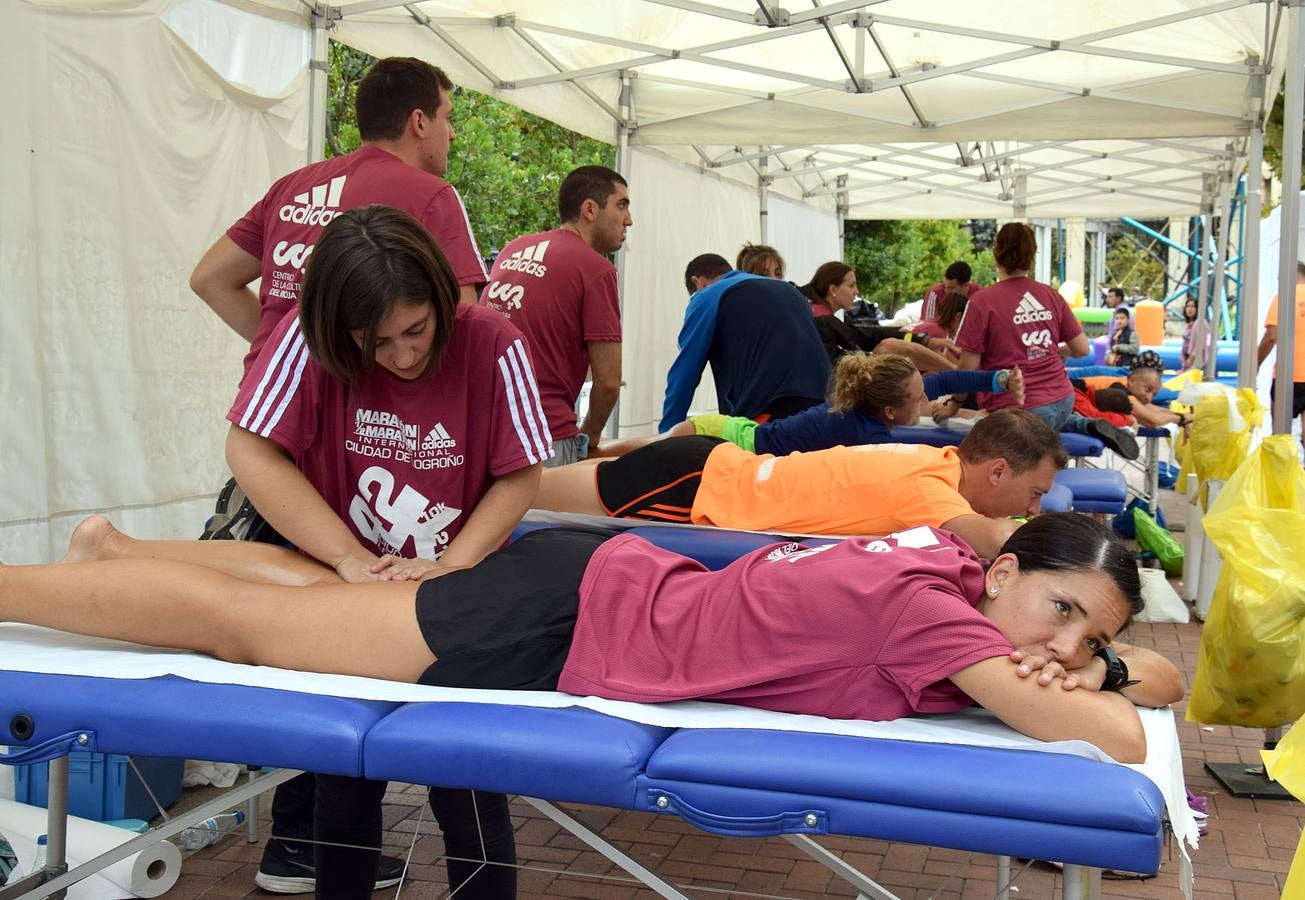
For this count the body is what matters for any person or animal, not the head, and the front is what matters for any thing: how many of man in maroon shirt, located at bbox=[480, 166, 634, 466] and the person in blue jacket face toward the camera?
0

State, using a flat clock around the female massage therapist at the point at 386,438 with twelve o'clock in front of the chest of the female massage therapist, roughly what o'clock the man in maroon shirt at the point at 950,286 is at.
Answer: The man in maroon shirt is roughly at 7 o'clock from the female massage therapist.

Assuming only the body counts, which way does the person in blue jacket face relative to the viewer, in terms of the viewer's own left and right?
facing away from the viewer and to the left of the viewer

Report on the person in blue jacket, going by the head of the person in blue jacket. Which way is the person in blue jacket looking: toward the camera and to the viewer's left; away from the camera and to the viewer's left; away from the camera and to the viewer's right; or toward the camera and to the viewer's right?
away from the camera and to the viewer's left

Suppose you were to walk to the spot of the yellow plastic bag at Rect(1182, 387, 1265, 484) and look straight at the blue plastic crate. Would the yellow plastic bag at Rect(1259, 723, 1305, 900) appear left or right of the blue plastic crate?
left

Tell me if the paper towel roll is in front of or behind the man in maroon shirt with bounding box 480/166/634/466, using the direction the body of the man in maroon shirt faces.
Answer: behind

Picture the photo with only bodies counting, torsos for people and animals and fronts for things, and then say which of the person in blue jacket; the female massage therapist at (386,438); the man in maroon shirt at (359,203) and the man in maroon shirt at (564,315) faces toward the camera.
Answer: the female massage therapist

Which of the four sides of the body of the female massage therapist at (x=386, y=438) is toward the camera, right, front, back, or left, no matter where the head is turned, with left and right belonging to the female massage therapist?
front

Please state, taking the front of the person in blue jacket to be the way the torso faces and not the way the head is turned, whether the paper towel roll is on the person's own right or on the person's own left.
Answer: on the person's own left

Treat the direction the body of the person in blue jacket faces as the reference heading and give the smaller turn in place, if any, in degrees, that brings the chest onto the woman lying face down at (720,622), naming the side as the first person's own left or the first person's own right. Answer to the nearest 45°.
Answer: approximately 135° to the first person's own left

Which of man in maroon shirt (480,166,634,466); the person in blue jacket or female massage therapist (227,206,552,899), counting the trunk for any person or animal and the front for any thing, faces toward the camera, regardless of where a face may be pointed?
the female massage therapist

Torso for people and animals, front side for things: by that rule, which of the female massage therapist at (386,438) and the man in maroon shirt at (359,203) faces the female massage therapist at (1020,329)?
the man in maroon shirt

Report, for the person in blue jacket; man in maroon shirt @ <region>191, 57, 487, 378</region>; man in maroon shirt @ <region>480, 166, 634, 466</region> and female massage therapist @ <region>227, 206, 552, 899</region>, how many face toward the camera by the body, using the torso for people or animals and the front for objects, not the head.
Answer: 1

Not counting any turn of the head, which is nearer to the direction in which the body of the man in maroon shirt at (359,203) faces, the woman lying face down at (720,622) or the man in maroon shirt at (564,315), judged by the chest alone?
the man in maroon shirt

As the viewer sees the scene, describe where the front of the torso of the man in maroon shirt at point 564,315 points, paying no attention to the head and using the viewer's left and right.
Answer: facing away from the viewer and to the right of the viewer

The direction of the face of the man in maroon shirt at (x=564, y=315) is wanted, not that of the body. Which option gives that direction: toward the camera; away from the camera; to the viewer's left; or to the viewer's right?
to the viewer's right
